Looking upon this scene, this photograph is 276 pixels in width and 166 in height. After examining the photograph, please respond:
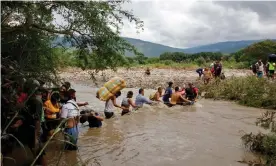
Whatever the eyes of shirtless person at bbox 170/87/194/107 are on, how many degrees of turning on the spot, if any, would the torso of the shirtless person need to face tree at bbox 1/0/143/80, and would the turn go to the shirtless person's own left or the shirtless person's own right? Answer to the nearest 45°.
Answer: approximately 135° to the shirtless person's own right

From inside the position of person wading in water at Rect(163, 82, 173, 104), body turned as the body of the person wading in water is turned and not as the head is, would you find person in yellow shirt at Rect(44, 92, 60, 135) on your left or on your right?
on your right

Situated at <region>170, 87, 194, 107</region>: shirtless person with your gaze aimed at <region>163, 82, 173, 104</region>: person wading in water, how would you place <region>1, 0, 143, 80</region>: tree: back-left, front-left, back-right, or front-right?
front-left
